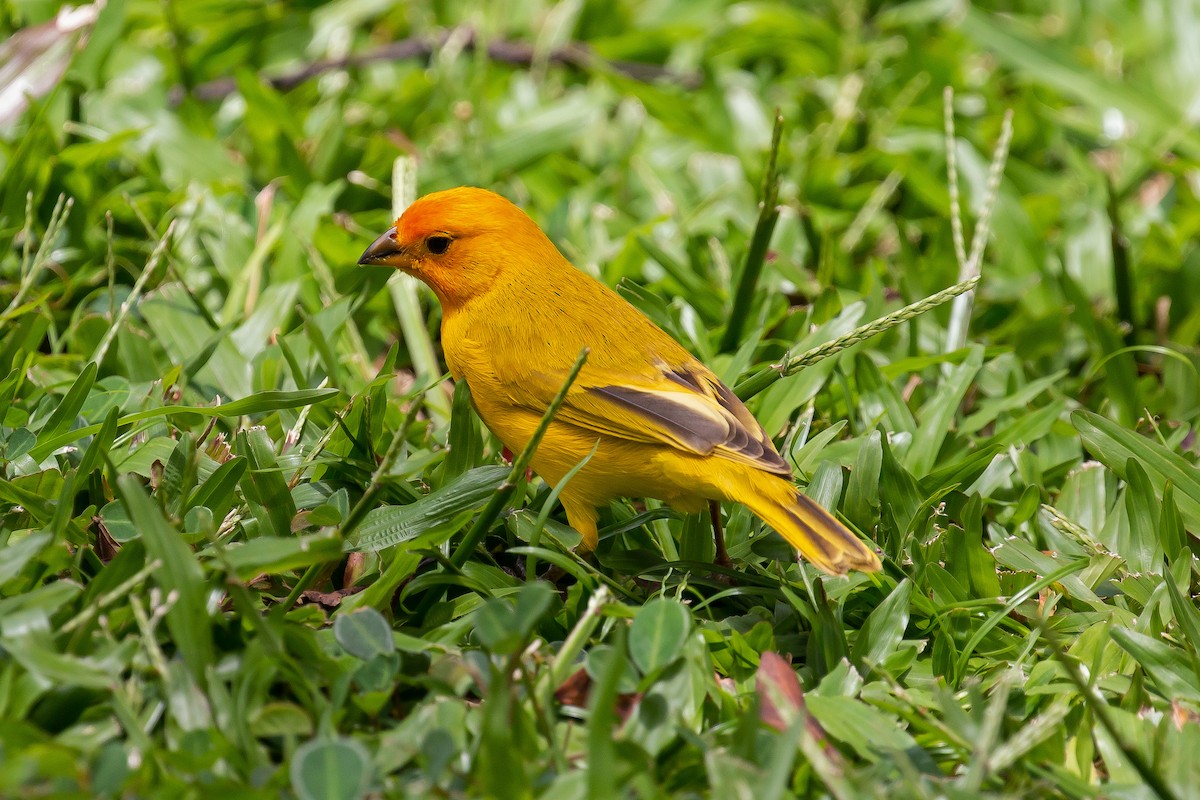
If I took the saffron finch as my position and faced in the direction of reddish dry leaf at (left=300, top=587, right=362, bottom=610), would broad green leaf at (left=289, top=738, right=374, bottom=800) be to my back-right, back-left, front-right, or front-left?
front-left

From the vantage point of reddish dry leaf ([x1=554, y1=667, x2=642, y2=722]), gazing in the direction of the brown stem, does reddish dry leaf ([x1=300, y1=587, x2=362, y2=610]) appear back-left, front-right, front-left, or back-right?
front-left

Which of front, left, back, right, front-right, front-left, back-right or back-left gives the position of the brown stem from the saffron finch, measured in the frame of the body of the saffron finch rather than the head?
right

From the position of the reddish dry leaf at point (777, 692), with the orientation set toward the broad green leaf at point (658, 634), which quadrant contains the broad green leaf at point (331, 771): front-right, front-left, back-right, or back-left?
front-left

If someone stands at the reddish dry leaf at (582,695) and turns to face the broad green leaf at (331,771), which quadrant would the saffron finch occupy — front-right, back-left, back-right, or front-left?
back-right

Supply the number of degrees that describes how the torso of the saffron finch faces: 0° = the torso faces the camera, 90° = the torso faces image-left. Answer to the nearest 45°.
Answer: approximately 90°

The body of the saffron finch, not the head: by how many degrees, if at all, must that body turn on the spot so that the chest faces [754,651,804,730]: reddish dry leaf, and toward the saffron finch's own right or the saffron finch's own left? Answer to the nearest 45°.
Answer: approximately 90° to the saffron finch's own left

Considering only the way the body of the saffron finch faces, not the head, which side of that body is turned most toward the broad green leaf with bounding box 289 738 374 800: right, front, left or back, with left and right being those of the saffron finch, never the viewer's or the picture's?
left

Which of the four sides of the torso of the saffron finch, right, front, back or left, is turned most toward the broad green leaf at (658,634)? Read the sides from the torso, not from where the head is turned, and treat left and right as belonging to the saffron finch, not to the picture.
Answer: left

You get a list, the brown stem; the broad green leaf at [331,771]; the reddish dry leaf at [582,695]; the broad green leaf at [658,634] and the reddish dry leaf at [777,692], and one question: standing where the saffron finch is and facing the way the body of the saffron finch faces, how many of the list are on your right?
1

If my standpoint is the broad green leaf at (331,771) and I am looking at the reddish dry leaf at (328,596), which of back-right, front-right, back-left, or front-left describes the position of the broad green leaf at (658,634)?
front-right

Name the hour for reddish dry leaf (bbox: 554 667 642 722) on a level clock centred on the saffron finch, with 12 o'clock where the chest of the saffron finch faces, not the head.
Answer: The reddish dry leaf is roughly at 9 o'clock from the saffron finch.

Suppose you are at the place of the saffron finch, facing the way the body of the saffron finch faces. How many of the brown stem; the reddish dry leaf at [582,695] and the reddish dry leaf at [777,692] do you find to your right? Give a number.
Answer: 1
